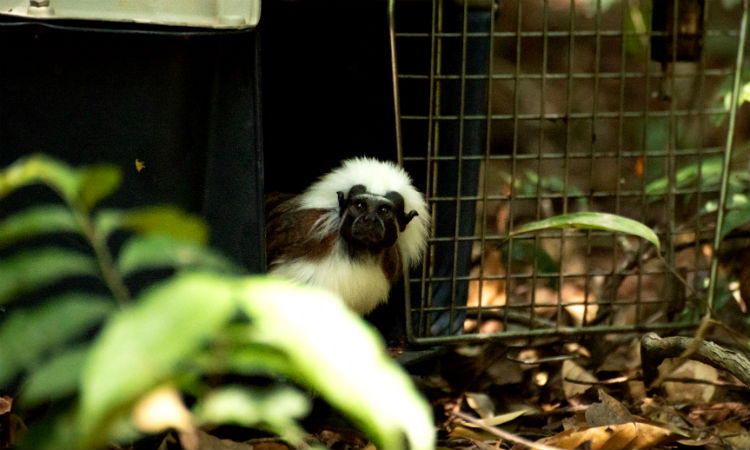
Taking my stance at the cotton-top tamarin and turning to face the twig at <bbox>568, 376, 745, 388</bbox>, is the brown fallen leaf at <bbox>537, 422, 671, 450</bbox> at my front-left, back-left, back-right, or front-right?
front-right

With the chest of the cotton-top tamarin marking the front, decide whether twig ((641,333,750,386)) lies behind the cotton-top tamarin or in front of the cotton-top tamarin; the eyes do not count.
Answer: in front

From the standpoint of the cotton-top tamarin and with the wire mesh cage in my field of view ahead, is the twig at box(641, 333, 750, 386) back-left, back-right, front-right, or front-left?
front-right

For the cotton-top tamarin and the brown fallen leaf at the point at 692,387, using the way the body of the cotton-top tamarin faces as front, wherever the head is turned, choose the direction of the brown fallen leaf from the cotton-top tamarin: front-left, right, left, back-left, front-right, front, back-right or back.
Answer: front-left

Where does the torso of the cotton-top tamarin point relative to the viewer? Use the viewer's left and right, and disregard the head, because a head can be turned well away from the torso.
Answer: facing the viewer and to the right of the viewer

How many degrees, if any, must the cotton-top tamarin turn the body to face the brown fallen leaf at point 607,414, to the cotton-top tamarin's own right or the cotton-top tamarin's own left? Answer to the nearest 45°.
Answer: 0° — it already faces it

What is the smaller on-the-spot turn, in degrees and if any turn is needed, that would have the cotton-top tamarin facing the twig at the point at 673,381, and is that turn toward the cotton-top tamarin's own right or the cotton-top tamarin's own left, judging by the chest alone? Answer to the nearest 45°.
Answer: approximately 45° to the cotton-top tamarin's own left

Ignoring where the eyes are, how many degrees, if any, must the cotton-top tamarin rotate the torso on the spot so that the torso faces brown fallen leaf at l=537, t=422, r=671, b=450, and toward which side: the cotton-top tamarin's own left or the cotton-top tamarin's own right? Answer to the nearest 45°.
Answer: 0° — it already faces it
